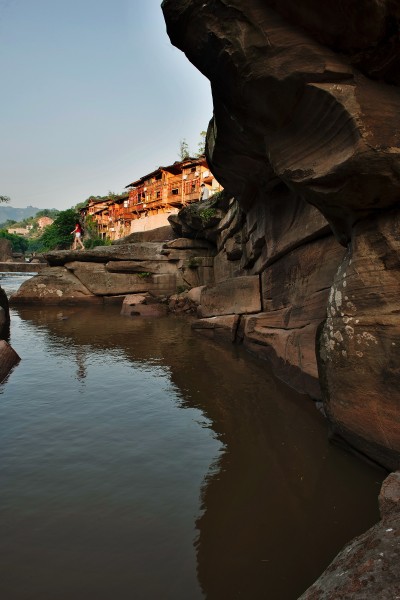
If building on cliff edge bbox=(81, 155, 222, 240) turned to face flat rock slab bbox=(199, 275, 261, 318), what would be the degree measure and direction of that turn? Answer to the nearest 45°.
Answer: approximately 45° to its left

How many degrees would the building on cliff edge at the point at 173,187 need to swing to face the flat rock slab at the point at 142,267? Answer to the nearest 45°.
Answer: approximately 45° to its left

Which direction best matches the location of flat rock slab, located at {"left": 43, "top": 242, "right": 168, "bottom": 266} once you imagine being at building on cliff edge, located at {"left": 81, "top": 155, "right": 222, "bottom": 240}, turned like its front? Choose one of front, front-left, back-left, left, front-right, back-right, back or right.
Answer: front-left

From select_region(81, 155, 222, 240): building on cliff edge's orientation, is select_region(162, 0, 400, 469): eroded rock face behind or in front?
in front

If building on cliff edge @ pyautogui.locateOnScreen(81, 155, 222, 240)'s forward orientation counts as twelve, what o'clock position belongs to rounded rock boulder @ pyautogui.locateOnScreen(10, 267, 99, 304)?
The rounded rock boulder is roughly at 11 o'clock from the building on cliff edge.

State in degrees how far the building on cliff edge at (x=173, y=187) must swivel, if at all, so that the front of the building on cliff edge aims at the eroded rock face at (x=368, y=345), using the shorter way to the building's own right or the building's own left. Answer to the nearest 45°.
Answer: approximately 45° to the building's own left

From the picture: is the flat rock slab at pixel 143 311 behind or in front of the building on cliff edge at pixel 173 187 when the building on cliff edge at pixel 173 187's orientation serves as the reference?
in front

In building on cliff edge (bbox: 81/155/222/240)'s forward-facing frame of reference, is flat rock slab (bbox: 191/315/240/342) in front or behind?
in front
